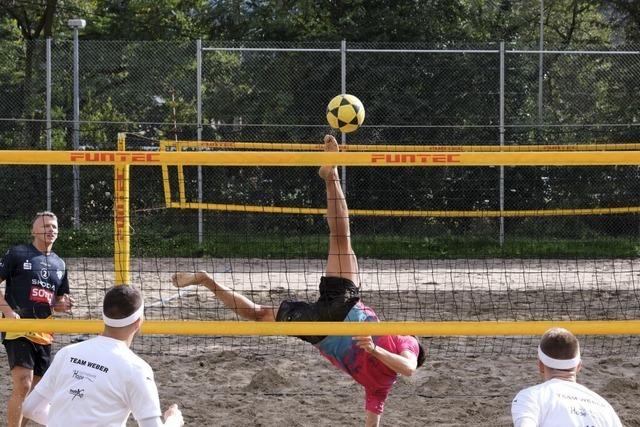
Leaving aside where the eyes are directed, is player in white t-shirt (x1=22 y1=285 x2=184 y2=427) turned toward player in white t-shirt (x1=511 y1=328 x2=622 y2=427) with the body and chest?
no

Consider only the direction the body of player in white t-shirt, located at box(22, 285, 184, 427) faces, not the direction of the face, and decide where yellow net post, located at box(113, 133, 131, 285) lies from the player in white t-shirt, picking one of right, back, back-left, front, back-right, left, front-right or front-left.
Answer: front-left

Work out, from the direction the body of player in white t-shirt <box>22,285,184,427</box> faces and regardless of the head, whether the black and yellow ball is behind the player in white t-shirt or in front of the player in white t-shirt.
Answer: in front

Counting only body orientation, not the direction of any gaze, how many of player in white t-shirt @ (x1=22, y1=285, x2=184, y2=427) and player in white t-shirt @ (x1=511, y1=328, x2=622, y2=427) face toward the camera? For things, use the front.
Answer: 0

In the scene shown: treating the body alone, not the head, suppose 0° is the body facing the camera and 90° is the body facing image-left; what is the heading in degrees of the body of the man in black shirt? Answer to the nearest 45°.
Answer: approximately 315°

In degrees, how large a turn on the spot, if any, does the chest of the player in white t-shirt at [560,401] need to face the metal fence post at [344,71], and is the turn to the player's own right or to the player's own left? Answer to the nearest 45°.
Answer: approximately 45° to the player's own right

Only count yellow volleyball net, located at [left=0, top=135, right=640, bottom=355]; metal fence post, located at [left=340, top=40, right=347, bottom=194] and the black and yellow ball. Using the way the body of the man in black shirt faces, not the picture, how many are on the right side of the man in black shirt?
0

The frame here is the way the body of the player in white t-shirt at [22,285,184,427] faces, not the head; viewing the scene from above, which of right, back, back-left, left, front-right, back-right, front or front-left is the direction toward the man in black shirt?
front-left

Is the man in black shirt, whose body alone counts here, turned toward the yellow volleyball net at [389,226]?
no

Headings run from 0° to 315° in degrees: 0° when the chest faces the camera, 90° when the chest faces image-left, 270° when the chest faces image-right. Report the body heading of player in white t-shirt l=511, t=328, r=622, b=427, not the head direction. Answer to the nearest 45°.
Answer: approximately 135°

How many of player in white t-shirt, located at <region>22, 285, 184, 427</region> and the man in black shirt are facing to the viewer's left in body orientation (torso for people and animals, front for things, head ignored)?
0

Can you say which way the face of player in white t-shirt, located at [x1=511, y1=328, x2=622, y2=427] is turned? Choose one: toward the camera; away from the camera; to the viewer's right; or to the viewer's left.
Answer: away from the camera

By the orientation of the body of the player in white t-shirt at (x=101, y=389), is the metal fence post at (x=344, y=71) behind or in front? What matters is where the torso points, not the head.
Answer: in front

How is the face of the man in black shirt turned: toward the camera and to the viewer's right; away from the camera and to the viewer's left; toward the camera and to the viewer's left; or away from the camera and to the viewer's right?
toward the camera and to the viewer's right
